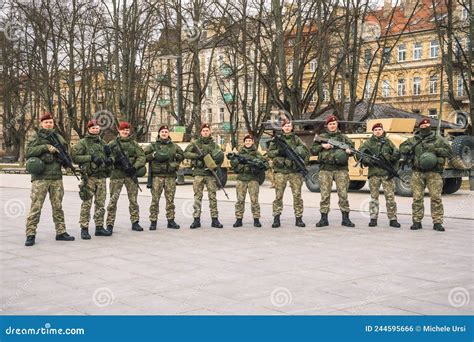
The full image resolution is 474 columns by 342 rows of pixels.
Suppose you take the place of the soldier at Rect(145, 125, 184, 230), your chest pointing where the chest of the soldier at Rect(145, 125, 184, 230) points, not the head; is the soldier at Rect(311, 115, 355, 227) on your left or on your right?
on your left

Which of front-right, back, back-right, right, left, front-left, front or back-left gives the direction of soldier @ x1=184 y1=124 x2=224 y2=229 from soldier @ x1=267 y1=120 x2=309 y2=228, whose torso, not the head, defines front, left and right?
right

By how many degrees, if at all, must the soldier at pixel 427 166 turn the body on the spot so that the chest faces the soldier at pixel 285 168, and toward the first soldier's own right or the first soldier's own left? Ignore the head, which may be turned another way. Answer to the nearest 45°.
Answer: approximately 90° to the first soldier's own right

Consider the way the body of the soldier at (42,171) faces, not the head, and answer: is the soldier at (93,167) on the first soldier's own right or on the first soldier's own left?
on the first soldier's own left

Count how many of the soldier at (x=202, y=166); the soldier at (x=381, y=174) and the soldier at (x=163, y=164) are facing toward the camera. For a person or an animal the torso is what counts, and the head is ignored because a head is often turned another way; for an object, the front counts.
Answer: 3

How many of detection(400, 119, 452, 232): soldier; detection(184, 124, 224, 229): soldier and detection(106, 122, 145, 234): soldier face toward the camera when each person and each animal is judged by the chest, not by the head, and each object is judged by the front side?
3

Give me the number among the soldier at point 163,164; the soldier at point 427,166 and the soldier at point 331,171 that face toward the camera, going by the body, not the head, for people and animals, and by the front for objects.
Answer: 3

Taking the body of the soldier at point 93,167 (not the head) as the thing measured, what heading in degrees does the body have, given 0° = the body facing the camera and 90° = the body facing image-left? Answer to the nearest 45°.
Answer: approximately 315°

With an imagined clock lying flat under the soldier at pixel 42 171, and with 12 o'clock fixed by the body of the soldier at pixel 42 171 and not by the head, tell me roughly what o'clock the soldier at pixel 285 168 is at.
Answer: the soldier at pixel 285 168 is roughly at 10 o'clock from the soldier at pixel 42 171.
